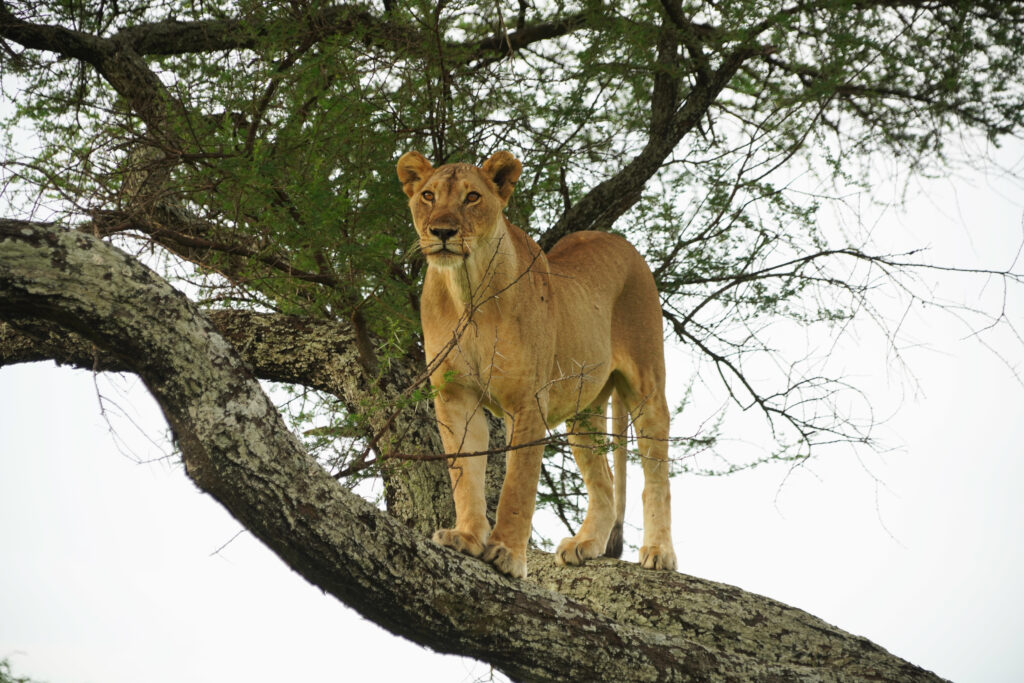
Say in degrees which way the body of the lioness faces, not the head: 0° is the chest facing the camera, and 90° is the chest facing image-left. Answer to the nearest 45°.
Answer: approximately 45°
